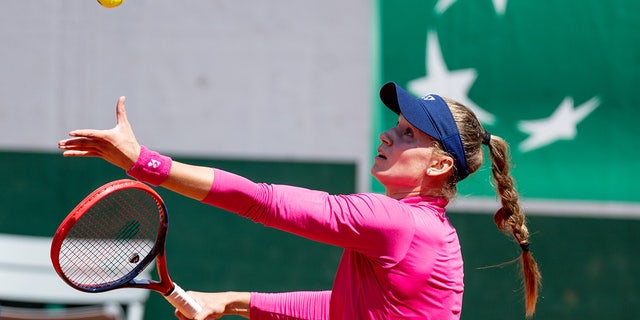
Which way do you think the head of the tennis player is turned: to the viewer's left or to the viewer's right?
to the viewer's left

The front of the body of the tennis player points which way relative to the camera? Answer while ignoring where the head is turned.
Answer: to the viewer's left
